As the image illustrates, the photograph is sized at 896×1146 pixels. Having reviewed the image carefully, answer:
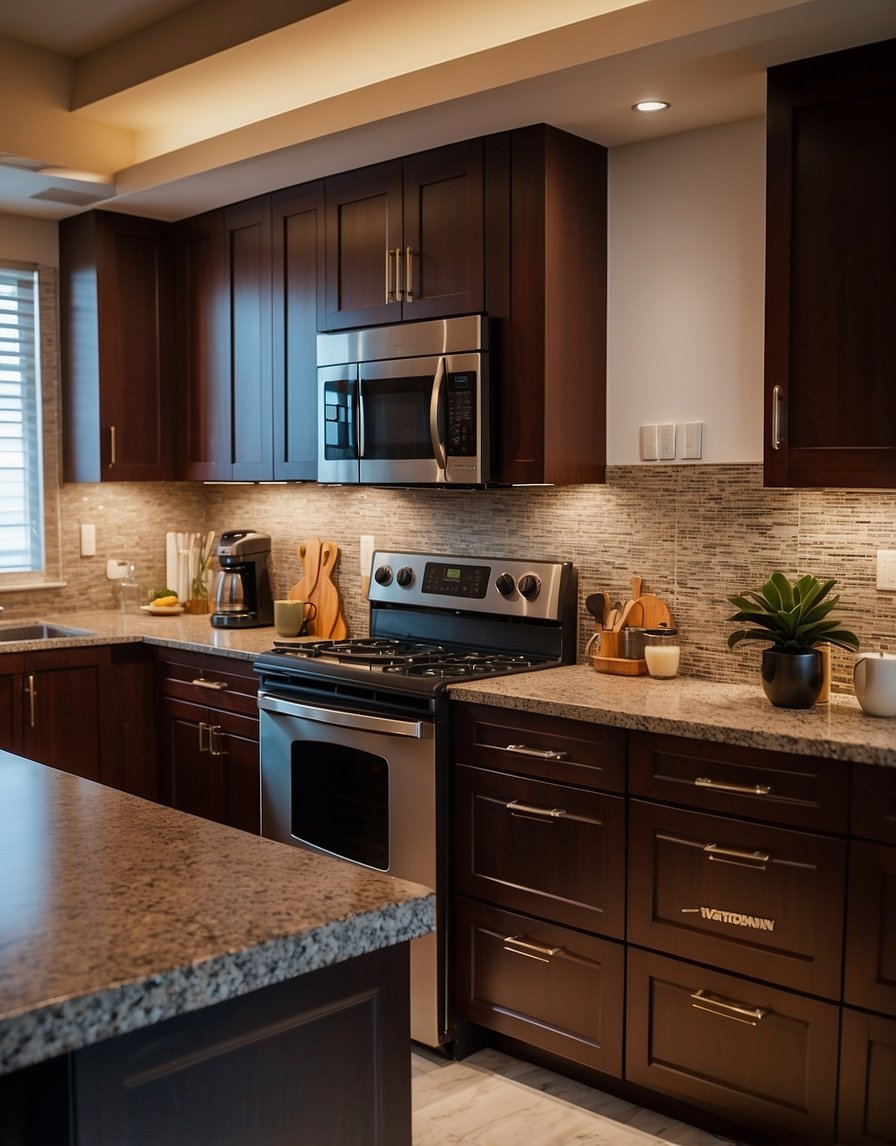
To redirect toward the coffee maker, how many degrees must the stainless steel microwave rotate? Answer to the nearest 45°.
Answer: approximately 90° to its right

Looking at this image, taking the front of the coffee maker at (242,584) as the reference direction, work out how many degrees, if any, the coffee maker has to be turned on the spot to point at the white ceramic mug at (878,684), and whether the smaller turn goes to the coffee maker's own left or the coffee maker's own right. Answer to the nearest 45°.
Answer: approximately 90° to the coffee maker's own left

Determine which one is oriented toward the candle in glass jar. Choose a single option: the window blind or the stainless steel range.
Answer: the window blind

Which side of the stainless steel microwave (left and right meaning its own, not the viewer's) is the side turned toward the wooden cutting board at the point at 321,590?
right

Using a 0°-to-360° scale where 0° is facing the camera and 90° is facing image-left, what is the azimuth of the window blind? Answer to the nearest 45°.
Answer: approximately 315°

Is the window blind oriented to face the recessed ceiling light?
yes

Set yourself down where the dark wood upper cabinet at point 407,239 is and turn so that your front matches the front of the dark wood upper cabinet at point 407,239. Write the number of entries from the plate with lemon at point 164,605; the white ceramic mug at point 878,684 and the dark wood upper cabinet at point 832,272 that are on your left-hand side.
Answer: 2

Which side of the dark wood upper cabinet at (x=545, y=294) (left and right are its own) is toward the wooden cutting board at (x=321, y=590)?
right

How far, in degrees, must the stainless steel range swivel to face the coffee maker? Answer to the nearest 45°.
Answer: approximately 90° to its right

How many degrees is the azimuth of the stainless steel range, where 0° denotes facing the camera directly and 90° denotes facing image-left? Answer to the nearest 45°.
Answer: approximately 45°

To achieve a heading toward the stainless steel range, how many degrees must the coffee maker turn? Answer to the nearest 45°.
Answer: approximately 90° to its left
